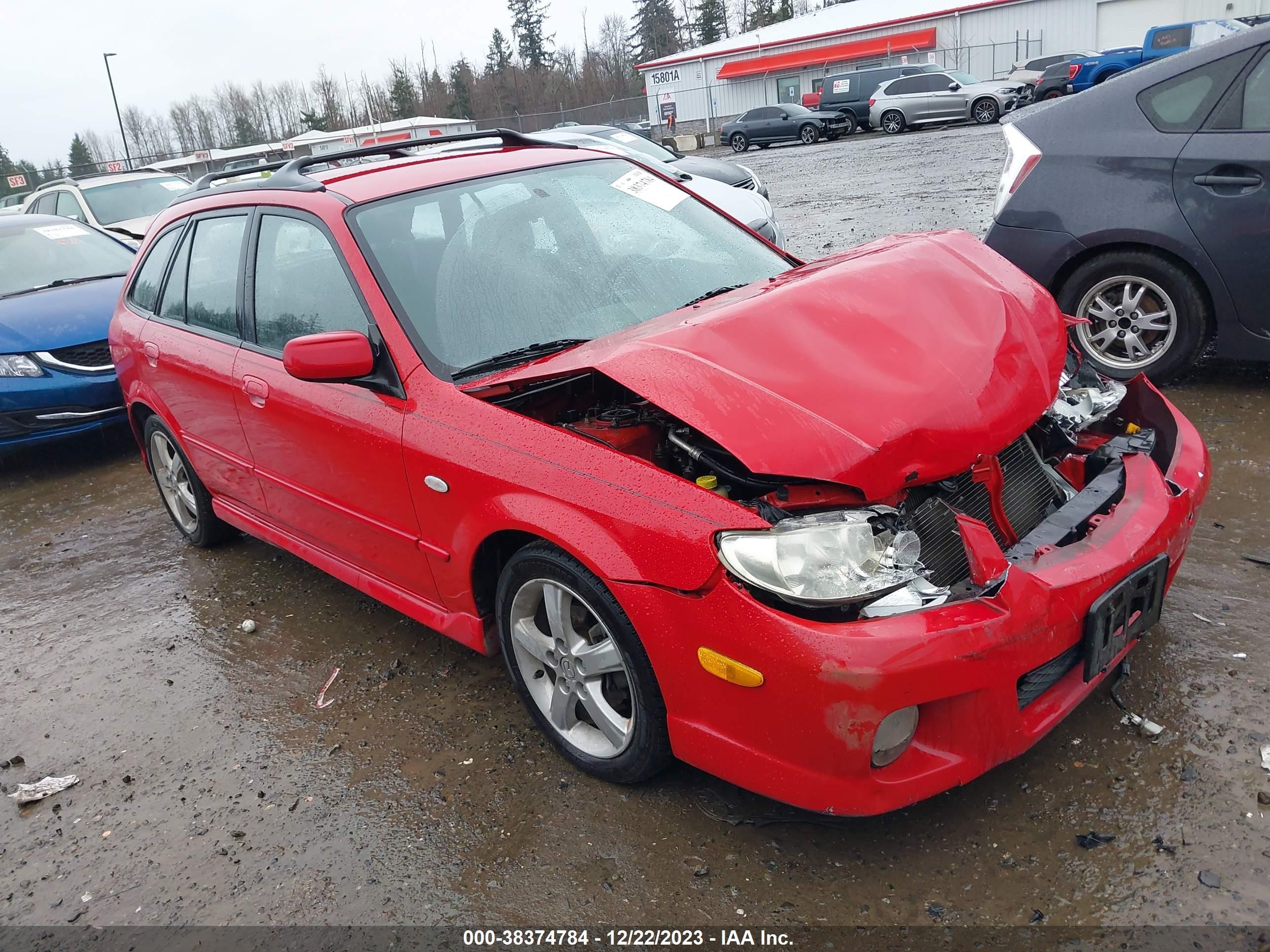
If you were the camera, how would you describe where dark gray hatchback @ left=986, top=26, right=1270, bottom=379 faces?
facing to the right of the viewer

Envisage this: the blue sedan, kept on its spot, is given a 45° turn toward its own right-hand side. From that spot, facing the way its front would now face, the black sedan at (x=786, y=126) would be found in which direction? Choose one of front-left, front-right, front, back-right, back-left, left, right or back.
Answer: back-left

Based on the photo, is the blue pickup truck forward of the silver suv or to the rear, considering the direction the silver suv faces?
forward

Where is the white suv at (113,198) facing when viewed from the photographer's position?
facing the viewer and to the right of the viewer

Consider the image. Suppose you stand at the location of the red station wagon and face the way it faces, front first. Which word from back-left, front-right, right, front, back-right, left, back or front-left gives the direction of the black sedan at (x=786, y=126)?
back-left

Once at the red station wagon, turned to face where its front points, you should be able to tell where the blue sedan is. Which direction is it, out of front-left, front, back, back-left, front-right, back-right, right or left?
back

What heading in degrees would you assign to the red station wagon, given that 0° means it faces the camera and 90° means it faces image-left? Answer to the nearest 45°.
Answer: approximately 315°

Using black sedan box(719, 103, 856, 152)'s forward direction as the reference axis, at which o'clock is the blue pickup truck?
The blue pickup truck is roughly at 11 o'clock from the black sedan.

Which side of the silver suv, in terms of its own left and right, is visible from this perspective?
right

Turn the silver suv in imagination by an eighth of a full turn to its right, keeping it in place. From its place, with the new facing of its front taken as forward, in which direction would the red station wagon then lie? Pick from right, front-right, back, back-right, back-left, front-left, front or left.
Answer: front-right

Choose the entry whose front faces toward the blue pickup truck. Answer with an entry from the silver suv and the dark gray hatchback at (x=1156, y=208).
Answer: the silver suv

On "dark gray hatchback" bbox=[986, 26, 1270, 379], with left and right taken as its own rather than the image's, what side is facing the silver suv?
left

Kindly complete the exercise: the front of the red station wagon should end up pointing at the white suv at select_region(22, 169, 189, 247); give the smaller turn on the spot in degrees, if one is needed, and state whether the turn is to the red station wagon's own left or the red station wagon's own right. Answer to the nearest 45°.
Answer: approximately 180°

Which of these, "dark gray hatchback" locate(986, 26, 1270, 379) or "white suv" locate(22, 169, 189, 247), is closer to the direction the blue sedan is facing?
the dark gray hatchback

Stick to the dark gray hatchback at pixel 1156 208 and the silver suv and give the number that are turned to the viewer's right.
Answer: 2

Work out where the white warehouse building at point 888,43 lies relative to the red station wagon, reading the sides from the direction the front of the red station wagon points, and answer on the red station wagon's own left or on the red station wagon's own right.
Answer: on the red station wagon's own left
